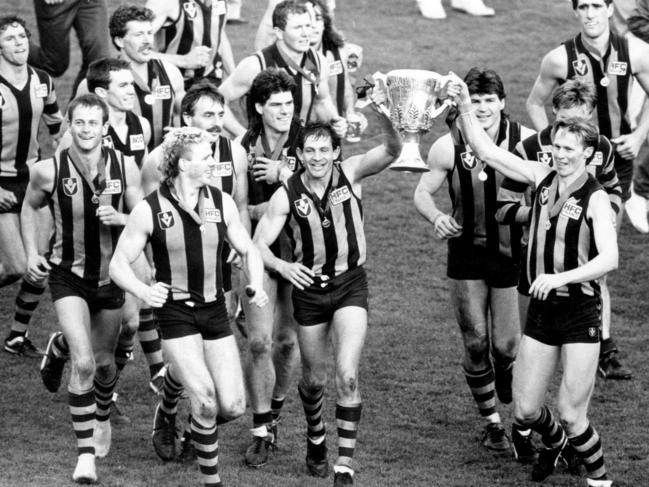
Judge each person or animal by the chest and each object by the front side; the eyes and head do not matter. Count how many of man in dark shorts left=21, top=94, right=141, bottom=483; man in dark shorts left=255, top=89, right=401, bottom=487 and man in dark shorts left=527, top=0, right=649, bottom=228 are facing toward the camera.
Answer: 3

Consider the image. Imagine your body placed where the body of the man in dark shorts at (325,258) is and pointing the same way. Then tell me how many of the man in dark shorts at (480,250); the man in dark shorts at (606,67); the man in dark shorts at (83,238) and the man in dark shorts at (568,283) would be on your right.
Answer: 1

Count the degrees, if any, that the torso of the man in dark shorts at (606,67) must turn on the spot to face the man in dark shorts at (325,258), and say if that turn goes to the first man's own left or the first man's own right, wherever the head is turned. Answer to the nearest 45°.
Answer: approximately 45° to the first man's own right

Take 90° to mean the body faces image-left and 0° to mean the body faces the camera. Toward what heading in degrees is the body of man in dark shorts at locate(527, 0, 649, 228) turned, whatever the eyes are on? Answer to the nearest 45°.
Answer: approximately 0°

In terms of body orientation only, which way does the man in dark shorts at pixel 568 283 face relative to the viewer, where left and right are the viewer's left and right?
facing the viewer and to the left of the viewer

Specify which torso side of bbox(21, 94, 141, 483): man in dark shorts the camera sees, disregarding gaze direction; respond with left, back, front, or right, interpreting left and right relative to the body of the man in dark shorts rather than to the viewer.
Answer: front

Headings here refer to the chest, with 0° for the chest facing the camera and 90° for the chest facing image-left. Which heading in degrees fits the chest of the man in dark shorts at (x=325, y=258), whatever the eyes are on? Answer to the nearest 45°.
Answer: approximately 0°
